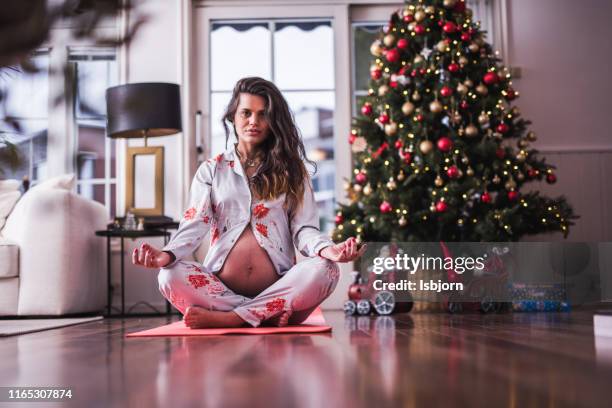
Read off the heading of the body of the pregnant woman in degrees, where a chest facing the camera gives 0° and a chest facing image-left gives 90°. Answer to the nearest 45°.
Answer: approximately 0°

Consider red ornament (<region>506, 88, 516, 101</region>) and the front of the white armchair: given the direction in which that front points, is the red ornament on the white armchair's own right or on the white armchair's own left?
on the white armchair's own left

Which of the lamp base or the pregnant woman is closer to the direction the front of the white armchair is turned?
the pregnant woman

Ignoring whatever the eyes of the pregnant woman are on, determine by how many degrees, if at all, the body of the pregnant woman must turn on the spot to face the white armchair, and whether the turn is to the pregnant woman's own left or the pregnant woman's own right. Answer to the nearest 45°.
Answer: approximately 135° to the pregnant woman's own right
